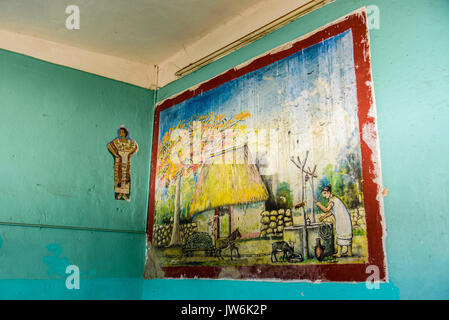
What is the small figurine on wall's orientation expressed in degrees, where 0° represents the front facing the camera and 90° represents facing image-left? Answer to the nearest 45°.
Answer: approximately 0°
